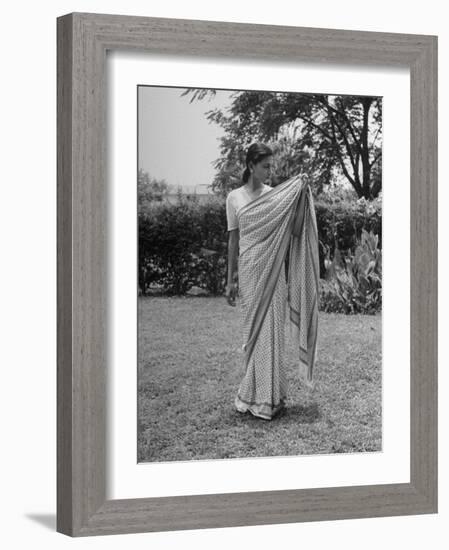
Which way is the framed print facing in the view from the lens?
facing the viewer and to the right of the viewer
